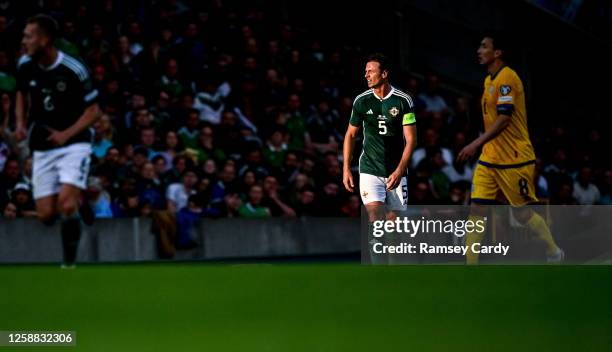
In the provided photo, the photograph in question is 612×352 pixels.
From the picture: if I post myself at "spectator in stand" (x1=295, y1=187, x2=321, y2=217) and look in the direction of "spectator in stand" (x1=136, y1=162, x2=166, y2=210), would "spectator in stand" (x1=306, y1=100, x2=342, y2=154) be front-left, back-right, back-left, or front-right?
back-right

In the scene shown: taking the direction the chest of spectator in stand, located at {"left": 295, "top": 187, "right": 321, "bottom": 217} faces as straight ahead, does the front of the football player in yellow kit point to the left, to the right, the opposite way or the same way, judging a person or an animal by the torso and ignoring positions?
to the right

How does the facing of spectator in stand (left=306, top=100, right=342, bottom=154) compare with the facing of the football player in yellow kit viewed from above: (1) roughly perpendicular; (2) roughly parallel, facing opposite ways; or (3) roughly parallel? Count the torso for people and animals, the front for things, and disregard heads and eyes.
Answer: roughly perpendicular

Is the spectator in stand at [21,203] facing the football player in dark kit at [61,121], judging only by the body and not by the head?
yes

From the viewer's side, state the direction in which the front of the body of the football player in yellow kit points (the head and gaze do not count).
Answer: to the viewer's left

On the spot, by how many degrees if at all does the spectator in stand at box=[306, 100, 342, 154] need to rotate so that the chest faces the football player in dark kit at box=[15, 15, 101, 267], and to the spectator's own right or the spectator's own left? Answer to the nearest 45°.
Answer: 0° — they already face them

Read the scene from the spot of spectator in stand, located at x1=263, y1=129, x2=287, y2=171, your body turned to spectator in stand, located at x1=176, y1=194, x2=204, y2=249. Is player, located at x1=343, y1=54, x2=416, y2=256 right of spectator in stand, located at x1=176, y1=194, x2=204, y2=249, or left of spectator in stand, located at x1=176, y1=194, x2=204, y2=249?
left

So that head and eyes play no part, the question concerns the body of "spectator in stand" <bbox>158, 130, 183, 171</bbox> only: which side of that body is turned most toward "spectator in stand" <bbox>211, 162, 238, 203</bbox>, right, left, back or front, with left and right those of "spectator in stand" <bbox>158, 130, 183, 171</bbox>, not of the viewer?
left

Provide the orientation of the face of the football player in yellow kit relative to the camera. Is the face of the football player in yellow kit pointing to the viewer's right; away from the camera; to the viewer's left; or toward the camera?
to the viewer's left
